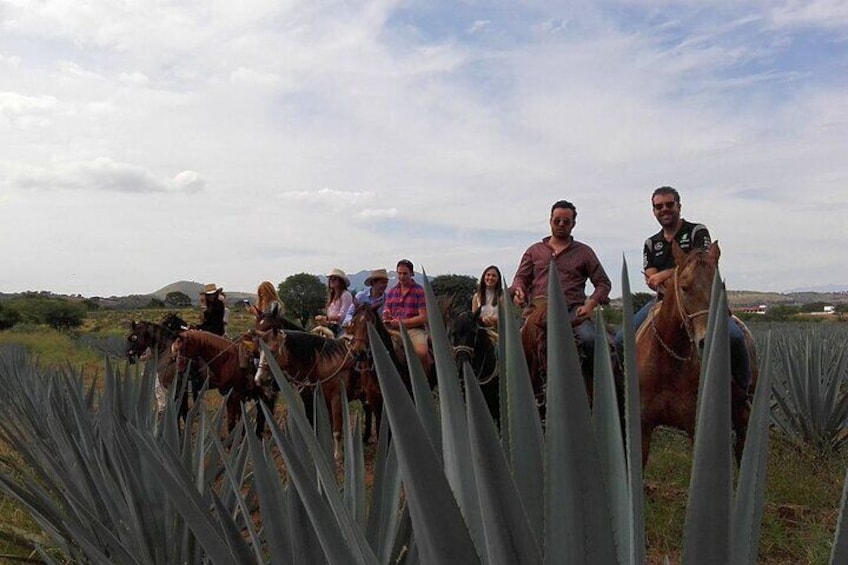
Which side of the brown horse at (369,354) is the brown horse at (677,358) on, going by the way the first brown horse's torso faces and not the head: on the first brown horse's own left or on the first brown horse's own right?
on the first brown horse's own left

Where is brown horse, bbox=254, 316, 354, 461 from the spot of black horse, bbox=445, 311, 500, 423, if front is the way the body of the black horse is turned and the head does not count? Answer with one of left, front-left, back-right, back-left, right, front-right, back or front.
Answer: right

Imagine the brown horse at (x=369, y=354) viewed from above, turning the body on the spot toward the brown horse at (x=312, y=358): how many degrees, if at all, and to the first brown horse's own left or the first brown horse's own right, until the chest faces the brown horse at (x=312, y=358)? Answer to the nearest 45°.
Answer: approximately 90° to the first brown horse's own right

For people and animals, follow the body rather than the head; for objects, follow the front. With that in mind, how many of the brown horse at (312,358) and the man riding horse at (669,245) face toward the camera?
1

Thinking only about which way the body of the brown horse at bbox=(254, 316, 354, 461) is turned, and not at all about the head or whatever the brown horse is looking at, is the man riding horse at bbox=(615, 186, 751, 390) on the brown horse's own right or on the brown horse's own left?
on the brown horse's own left

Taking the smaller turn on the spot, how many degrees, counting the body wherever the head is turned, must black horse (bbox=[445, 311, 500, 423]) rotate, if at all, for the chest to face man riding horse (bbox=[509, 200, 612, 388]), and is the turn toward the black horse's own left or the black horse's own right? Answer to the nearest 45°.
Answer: approximately 90° to the black horse's own left

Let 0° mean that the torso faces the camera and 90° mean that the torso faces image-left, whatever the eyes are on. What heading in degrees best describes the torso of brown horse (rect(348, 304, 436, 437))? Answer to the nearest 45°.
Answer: approximately 45°

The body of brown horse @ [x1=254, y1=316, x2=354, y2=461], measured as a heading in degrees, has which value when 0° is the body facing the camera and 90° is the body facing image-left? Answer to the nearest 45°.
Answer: approximately 90°

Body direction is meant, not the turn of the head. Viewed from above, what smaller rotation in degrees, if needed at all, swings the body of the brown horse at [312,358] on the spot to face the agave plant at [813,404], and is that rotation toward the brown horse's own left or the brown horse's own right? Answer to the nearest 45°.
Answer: approximately 135° to the brown horse's own left
